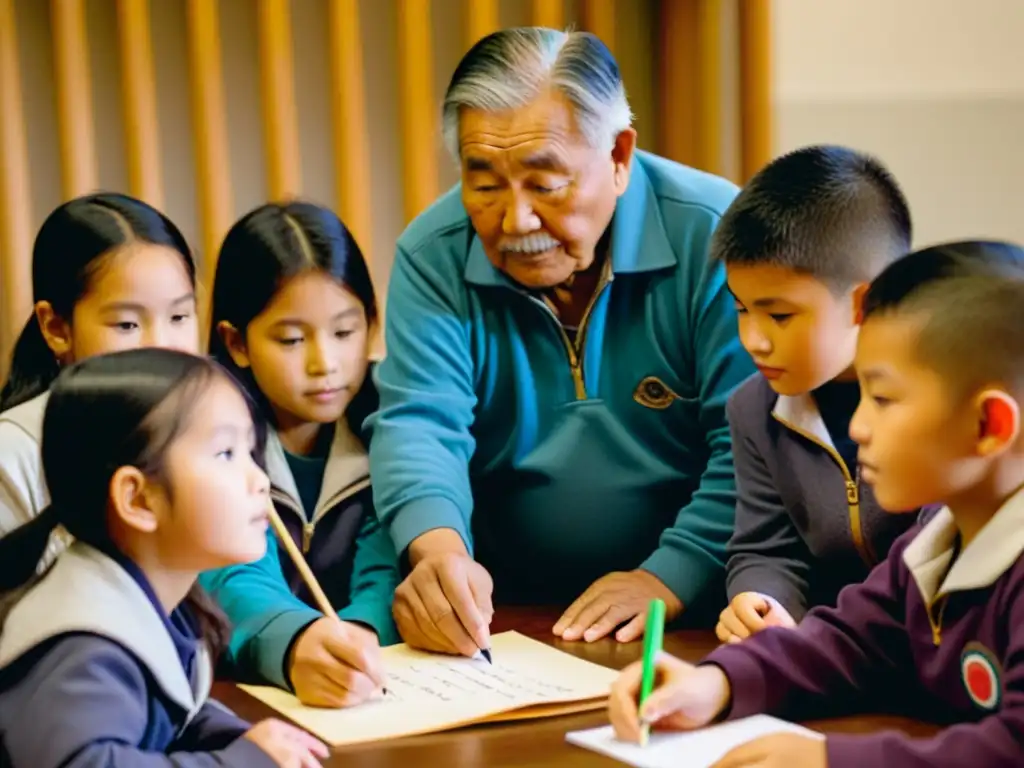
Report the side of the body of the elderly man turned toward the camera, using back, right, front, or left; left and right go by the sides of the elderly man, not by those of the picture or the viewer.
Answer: front

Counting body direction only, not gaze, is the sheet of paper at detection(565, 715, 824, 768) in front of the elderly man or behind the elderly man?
in front

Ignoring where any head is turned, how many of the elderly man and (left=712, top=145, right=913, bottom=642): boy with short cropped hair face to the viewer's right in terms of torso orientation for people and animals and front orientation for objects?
0

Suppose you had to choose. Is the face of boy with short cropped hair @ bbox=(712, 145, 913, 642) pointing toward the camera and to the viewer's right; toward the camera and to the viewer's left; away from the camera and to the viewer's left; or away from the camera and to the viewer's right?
toward the camera and to the viewer's left

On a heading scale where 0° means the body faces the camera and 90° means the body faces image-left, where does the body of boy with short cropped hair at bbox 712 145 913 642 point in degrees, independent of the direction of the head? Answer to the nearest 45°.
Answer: approximately 45°

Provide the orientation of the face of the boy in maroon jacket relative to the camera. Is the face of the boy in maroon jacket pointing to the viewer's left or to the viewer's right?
to the viewer's left
